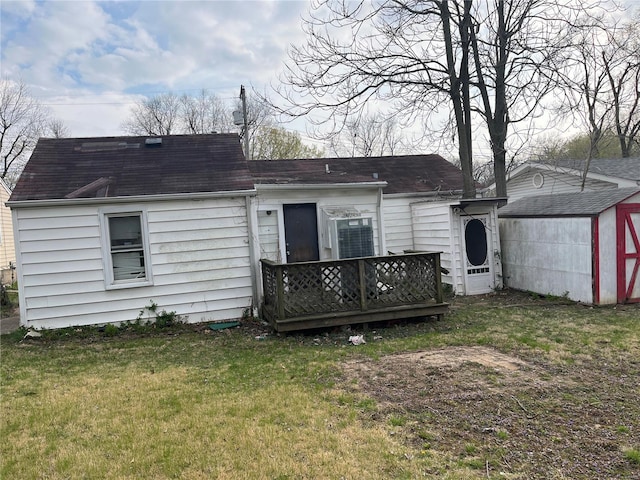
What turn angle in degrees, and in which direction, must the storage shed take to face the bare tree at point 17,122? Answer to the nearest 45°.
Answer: approximately 135° to its right

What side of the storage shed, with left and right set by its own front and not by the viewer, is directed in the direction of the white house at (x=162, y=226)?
right

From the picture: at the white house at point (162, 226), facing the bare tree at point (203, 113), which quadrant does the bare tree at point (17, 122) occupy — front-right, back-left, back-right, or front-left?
front-left

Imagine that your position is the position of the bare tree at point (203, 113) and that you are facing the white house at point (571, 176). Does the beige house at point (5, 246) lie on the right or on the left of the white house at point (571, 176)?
right

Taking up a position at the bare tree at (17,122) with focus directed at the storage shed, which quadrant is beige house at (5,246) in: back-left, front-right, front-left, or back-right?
front-right

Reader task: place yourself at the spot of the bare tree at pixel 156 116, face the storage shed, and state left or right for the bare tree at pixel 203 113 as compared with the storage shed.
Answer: left

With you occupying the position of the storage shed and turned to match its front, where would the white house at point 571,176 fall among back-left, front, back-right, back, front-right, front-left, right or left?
back-left

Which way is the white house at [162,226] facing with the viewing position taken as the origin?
facing away from the viewer

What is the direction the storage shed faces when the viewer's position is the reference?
facing the viewer and to the right of the viewer

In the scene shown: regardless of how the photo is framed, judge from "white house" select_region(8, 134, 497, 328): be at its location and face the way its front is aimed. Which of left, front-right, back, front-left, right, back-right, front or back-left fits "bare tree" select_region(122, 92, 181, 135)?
front

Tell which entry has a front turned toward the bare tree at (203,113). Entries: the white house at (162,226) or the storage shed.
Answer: the white house

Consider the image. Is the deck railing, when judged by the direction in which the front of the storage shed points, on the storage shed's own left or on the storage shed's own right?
on the storage shed's own right
